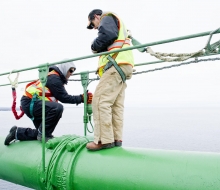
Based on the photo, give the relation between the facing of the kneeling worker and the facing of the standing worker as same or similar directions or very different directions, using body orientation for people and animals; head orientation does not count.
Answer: very different directions

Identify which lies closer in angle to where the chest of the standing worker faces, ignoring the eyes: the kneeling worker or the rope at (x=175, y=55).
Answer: the kneeling worker

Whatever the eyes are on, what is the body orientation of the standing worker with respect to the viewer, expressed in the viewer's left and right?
facing to the left of the viewer

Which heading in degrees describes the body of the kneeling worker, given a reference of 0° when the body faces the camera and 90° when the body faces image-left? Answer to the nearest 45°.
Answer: approximately 270°

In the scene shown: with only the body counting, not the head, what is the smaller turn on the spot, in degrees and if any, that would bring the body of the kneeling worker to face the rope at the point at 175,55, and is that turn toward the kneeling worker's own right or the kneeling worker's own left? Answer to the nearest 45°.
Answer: approximately 45° to the kneeling worker's own right

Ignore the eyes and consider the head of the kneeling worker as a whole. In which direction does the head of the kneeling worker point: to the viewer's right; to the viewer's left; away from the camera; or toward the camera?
to the viewer's right

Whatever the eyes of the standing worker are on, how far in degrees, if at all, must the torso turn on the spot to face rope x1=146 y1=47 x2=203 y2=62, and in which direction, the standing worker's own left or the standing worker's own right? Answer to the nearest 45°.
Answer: approximately 135° to the standing worker's own left

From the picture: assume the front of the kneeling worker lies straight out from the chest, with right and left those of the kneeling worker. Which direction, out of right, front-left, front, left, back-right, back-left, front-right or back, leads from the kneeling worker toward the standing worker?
front-right
